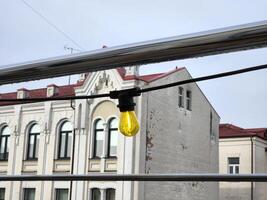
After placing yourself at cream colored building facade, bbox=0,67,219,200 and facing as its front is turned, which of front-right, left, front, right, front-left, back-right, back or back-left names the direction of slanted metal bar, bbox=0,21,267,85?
front-left

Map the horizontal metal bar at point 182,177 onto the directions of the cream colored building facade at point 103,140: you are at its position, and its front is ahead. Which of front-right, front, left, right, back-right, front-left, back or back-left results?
front-left

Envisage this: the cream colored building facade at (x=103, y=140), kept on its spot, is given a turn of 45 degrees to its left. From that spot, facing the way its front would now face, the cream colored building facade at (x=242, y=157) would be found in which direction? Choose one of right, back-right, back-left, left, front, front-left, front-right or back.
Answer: back-left

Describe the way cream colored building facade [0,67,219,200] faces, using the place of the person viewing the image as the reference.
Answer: facing the viewer and to the left of the viewer
